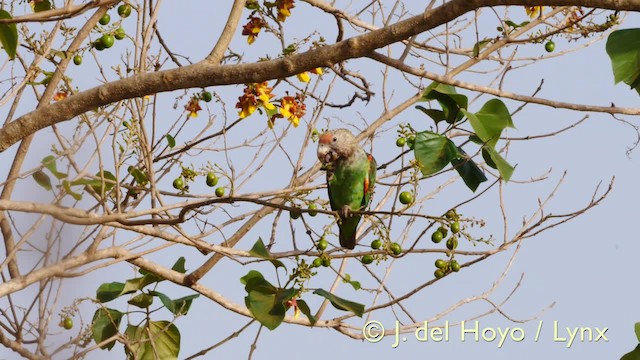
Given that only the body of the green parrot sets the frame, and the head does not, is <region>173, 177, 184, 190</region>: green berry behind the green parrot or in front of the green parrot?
in front

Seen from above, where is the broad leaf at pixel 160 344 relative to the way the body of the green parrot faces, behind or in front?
in front

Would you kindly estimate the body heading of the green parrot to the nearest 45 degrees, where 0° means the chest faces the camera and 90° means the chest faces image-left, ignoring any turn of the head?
approximately 45°
